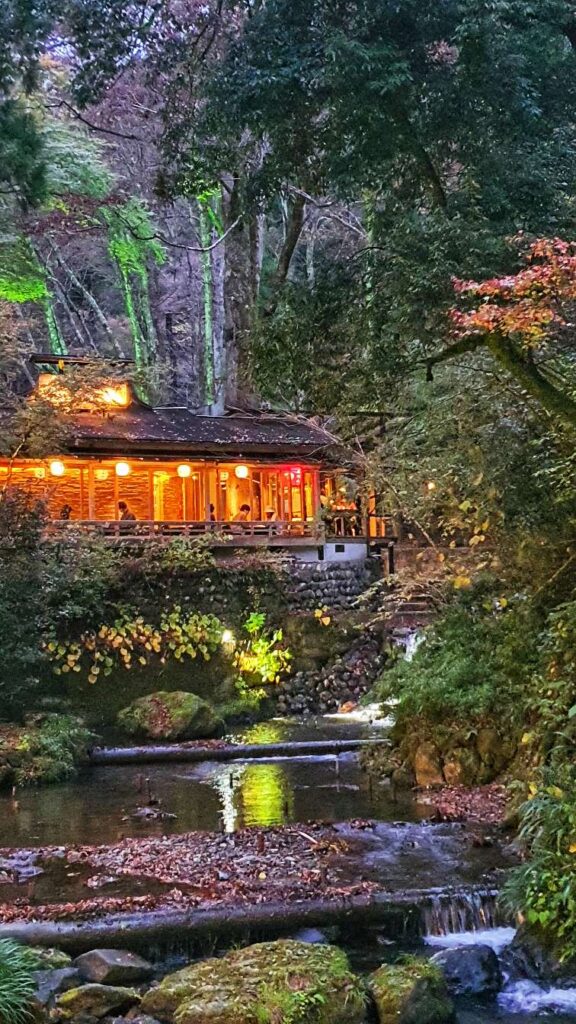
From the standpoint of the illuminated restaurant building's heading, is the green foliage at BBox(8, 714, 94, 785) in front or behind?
in front

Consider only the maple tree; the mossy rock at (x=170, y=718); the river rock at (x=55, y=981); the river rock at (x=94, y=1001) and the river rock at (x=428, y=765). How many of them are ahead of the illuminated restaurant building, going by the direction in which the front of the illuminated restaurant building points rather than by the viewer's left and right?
5

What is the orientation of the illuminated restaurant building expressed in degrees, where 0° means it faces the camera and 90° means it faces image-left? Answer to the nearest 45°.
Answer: approximately 0°

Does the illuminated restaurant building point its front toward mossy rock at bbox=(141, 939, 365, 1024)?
yes

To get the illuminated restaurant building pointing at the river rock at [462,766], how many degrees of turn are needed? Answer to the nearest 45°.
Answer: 0° — it already faces it

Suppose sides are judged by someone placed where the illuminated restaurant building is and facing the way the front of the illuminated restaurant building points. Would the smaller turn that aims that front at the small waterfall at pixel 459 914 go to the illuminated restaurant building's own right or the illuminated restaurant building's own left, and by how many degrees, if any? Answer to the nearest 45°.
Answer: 0° — it already faces it

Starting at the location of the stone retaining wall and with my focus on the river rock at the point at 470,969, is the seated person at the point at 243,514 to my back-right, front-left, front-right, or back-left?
back-right

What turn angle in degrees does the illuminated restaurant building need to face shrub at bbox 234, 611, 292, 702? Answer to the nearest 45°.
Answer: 0° — it already faces it

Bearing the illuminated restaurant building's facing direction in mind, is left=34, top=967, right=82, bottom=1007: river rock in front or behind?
in front

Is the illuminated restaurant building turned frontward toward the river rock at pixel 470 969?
yes

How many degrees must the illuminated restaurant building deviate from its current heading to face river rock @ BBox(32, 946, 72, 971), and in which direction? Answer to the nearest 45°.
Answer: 0° — it already faces it

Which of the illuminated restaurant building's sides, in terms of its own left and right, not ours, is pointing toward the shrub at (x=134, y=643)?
front

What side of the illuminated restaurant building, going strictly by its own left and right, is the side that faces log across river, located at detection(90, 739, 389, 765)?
front

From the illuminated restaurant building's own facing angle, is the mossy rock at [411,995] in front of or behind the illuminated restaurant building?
in front
